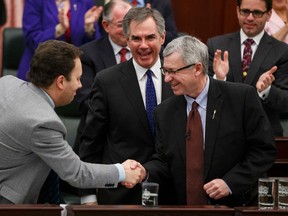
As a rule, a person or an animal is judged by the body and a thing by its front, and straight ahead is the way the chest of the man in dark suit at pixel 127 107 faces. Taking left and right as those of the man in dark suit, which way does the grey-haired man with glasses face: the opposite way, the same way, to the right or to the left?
to the right

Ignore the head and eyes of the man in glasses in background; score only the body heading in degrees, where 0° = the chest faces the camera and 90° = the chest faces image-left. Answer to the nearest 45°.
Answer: approximately 0°

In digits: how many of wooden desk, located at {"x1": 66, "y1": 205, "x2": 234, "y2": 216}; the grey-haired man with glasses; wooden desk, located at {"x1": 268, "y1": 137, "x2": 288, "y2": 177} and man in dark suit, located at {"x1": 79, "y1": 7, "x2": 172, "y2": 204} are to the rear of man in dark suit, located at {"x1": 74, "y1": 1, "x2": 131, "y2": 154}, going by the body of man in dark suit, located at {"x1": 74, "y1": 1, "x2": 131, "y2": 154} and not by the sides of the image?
0

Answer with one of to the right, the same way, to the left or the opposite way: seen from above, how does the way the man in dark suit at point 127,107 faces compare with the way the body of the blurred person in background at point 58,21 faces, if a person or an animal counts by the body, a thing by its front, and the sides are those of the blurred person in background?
the same way

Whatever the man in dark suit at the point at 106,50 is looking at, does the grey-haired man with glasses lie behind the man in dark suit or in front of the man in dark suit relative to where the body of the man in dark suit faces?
in front

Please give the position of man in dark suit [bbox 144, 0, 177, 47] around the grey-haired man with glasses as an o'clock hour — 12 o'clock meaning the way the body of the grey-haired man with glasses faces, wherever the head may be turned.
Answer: The man in dark suit is roughly at 4 o'clock from the grey-haired man with glasses.

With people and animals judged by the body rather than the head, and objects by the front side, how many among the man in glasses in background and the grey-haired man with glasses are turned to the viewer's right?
0

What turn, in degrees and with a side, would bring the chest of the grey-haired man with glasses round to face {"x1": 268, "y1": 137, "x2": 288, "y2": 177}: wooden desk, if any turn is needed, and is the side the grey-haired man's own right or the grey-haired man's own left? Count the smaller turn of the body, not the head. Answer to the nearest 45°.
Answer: approximately 180°

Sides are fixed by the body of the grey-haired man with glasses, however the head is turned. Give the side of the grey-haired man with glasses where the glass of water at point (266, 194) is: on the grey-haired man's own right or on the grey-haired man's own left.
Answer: on the grey-haired man's own left

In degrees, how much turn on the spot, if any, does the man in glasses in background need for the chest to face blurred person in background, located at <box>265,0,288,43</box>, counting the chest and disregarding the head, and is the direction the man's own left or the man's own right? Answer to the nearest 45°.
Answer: approximately 180°

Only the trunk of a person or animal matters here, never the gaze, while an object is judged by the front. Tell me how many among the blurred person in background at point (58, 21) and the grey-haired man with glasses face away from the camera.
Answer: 0

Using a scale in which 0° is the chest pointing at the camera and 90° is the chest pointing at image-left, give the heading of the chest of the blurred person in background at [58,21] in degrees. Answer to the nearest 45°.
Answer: approximately 315°

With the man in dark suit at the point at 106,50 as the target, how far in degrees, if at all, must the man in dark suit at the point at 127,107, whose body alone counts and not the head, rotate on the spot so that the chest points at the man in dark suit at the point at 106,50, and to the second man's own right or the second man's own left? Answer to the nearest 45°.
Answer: approximately 135° to the second man's own left

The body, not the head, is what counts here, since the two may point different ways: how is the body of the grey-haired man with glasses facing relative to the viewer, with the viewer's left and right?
facing the viewer and to the left of the viewer

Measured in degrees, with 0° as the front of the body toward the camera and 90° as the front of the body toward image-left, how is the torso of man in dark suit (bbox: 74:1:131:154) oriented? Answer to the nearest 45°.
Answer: approximately 315°
